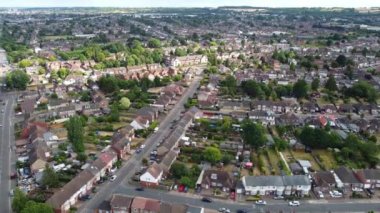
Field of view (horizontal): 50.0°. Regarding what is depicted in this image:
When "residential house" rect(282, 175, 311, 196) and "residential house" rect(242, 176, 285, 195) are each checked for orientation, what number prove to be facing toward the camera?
2

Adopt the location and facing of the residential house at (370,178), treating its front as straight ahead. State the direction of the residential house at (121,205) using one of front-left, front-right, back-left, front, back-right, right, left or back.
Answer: front-right

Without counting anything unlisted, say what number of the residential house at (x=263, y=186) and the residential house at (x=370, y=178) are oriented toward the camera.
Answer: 2

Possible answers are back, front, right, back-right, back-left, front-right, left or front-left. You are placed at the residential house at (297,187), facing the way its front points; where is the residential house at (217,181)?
right

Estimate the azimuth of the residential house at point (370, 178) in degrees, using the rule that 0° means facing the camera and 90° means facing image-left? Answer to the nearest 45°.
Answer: approximately 0°

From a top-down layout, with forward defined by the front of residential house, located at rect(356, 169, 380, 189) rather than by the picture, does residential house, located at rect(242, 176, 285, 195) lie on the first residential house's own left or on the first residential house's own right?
on the first residential house's own right

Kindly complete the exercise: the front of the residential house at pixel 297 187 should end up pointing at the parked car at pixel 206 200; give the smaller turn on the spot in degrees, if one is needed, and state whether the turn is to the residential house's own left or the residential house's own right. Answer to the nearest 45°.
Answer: approximately 45° to the residential house's own right

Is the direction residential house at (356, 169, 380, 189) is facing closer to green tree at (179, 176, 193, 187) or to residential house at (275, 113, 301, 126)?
the green tree

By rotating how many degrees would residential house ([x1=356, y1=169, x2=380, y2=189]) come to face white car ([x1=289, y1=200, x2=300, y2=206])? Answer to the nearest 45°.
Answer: approximately 45° to its right
